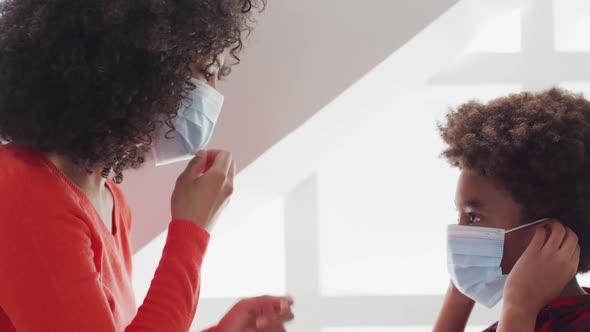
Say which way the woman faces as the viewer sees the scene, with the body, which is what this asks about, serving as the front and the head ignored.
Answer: to the viewer's right

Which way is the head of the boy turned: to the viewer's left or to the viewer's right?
to the viewer's left

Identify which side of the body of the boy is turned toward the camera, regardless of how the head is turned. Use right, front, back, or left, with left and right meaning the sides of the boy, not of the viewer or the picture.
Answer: left
